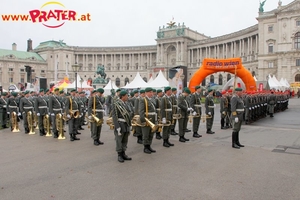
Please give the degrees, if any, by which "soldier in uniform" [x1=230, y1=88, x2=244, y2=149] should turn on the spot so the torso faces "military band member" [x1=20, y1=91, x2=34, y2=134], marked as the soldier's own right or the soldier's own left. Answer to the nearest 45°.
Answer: approximately 135° to the soldier's own right

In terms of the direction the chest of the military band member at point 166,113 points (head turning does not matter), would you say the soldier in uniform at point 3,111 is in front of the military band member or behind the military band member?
behind

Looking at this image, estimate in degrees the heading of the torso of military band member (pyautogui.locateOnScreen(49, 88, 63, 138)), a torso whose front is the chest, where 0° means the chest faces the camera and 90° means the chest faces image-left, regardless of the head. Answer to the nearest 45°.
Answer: approximately 315°

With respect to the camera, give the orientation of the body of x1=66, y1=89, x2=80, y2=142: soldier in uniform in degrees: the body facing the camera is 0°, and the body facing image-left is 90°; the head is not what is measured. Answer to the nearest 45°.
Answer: approximately 315°

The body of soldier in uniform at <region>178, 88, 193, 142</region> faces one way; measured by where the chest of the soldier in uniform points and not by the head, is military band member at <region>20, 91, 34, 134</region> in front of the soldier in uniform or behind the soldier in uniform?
behind

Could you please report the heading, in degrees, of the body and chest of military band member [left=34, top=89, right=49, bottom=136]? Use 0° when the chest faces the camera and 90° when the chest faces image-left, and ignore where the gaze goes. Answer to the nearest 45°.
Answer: approximately 315°

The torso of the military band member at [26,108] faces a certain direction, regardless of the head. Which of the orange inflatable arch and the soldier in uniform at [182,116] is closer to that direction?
the soldier in uniform
